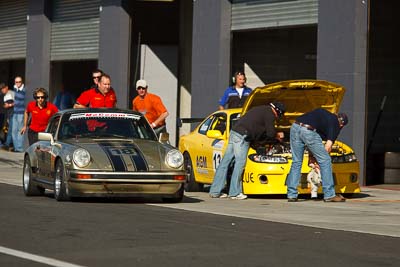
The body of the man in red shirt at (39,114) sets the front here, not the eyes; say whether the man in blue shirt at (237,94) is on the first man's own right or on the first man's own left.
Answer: on the first man's own left

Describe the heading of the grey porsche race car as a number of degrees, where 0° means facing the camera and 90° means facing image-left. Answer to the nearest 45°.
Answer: approximately 315°

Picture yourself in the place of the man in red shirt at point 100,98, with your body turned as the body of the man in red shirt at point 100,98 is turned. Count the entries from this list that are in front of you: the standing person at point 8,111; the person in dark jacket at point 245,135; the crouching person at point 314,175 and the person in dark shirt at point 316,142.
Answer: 3

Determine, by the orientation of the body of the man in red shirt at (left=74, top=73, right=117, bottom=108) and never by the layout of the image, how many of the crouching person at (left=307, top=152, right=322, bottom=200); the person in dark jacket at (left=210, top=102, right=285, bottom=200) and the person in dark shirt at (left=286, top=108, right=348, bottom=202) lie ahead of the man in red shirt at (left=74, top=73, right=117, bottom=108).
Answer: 3

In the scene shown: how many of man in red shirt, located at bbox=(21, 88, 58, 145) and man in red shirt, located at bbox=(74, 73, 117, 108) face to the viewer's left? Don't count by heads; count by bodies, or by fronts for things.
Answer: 0

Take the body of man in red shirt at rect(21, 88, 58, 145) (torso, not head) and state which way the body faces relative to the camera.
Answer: toward the camera

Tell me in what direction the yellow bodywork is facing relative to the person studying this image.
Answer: facing the viewer and to the right of the viewer

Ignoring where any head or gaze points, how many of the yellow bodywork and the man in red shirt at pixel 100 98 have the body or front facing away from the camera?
0

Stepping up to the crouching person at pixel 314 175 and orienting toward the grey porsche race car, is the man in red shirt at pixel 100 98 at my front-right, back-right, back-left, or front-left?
front-right

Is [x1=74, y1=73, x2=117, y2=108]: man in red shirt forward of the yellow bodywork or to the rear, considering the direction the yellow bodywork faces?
to the rear

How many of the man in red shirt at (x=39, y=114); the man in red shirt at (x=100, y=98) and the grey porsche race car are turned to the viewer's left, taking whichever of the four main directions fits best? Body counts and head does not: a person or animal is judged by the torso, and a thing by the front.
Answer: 0

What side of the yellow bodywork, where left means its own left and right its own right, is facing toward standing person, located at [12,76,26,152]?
back

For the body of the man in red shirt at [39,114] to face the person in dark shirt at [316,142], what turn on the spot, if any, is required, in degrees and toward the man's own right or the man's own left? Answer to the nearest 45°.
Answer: approximately 45° to the man's own left
